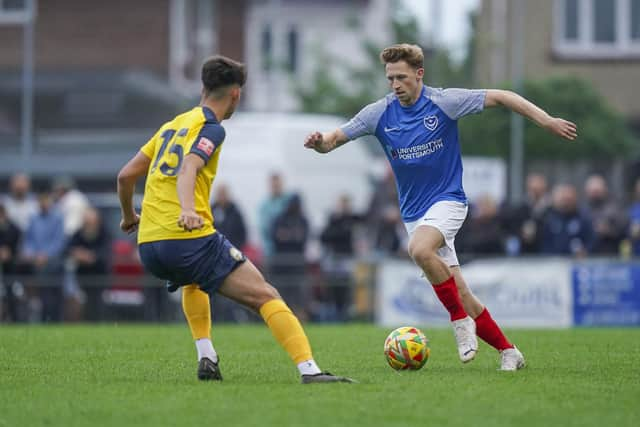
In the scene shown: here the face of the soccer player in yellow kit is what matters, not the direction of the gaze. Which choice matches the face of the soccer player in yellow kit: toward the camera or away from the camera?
away from the camera

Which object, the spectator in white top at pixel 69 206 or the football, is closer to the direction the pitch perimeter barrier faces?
the football

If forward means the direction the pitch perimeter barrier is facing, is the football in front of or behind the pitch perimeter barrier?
in front

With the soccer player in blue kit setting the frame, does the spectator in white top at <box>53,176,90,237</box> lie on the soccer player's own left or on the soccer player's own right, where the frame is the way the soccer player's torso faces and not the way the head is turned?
on the soccer player's own right

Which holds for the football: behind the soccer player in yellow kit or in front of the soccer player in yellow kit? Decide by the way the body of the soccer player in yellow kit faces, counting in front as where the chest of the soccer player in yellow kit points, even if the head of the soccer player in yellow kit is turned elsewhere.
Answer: in front

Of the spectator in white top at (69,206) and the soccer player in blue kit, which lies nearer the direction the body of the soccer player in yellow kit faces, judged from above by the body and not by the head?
the soccer player in blue kit

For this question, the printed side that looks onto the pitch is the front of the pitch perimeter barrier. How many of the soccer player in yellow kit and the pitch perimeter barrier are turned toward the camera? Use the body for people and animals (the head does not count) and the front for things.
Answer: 1

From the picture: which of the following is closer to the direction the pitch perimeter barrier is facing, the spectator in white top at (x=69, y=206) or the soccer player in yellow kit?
the soccer player in yellow kit

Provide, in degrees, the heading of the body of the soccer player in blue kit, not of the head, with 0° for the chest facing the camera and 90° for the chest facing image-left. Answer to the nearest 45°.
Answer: approximately 45°

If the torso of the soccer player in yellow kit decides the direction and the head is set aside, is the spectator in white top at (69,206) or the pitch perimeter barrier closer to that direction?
the pitch perimeter barrier

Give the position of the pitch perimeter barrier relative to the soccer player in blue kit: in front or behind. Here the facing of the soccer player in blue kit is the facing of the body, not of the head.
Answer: behind
